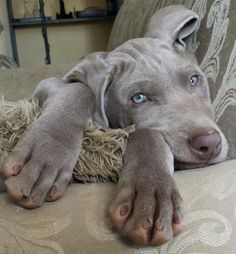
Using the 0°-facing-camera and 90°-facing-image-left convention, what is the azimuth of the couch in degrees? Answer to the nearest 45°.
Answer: approximately 0°
